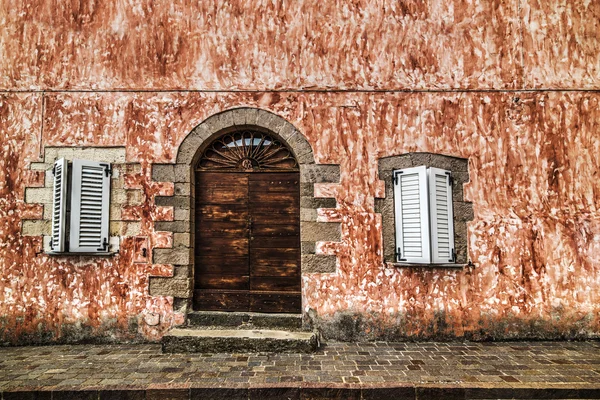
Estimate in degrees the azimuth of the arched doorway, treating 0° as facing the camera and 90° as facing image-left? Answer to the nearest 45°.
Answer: approximately 0°

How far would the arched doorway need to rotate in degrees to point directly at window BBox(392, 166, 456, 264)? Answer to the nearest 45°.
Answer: approximately 90° to its left

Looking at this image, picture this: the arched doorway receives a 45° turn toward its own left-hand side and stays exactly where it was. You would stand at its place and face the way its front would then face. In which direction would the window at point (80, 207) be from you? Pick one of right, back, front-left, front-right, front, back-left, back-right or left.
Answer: back-right
